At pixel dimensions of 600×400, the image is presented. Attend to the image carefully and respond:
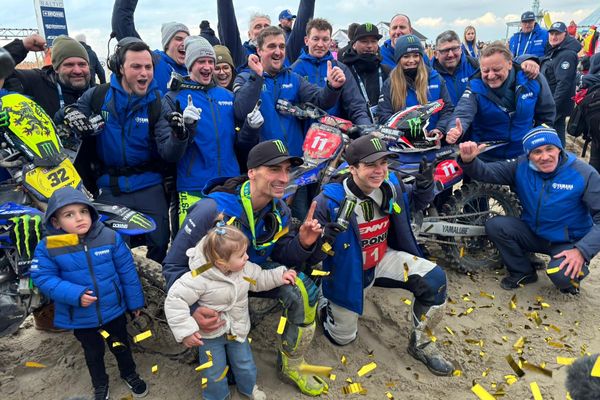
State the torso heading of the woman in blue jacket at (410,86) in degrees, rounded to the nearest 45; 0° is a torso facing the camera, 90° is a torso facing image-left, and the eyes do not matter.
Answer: approximately 0°

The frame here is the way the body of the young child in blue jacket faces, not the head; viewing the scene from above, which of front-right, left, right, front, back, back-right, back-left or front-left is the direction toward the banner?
back

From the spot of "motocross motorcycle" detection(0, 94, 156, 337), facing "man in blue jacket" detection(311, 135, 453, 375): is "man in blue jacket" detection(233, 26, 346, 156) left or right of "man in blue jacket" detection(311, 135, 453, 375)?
left

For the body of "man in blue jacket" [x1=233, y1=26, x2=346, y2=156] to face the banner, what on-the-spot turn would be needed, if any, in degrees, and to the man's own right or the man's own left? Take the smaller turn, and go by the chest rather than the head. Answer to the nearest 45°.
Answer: approximately 135° to the man's own right

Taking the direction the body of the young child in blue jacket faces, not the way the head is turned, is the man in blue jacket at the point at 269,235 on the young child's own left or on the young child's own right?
on the young child's own left

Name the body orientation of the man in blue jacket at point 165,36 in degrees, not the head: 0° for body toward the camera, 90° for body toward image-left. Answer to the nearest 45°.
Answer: approximately 315°

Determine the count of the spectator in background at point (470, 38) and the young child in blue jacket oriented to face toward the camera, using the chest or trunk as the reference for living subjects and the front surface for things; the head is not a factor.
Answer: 2

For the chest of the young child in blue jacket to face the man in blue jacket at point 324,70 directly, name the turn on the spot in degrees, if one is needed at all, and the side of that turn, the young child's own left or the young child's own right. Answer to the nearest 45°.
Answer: approximately 135° to the young child's own left

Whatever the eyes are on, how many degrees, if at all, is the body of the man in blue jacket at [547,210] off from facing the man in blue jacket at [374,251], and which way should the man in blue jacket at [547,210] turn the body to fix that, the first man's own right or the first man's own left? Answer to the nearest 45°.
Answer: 0° — they already face them
